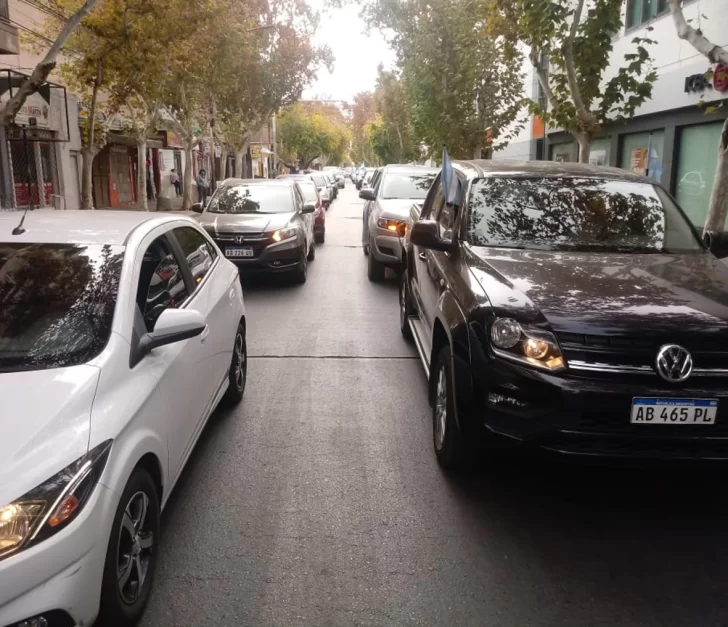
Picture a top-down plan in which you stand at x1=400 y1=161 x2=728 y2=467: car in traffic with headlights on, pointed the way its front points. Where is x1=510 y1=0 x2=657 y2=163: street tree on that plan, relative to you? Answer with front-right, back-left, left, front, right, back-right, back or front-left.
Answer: back-left

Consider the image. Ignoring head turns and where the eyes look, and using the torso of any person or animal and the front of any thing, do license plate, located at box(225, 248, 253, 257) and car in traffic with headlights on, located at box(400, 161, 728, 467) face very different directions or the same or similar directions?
same or similar directions

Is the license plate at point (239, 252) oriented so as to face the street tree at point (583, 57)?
no

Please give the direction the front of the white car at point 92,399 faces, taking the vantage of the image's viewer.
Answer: facing the viewer and to the left of the viewer

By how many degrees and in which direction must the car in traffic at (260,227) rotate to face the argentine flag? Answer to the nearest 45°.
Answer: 0° — it already faces it

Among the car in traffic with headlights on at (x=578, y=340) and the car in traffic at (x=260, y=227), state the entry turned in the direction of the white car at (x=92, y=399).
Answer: the car in traffic at (x=260, y=227)

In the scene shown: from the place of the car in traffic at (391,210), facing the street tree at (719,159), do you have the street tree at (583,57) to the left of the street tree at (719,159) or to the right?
left

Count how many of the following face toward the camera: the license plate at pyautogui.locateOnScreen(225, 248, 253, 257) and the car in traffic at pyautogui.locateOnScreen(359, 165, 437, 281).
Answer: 2

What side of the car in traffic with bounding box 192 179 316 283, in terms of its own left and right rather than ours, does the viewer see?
front

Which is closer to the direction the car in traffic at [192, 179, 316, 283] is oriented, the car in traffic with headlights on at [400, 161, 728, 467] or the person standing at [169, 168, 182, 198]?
the car in traffic with headlights on

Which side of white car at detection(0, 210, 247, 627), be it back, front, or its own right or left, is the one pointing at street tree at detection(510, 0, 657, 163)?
back

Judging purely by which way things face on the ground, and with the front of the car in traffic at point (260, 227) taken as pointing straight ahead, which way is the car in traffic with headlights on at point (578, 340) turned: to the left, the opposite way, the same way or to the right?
the same way

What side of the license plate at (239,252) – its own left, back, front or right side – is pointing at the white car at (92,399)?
front

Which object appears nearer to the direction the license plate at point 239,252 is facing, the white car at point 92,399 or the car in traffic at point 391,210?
the white car

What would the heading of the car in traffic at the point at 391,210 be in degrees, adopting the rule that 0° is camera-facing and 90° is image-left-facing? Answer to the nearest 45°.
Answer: approximately 0°

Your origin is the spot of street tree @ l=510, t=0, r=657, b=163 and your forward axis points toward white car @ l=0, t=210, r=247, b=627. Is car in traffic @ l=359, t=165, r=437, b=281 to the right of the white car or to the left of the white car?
right

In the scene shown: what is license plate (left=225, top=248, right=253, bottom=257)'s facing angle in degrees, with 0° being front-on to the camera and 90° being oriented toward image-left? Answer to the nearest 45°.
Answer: approximately 0°

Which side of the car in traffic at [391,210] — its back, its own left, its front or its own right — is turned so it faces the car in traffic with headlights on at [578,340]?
front

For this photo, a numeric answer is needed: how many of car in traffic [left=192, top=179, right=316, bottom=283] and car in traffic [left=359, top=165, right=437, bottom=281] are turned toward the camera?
2

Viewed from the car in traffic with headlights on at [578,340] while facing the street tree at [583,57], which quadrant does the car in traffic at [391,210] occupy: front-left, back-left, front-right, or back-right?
front-left

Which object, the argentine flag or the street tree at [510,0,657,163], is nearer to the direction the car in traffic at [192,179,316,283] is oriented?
the argentine flag
